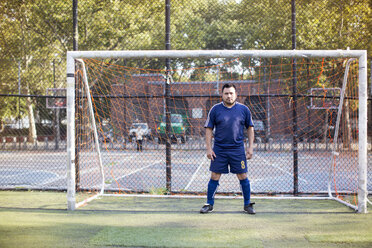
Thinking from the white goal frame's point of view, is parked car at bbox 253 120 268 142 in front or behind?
behind

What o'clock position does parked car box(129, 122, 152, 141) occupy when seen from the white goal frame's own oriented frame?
The parked car is roughly at 5 o'clock from the white goal frame.

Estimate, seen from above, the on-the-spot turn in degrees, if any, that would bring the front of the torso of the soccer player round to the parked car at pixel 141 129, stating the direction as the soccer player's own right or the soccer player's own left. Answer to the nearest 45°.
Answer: approximately 135° to the soccer player's own right

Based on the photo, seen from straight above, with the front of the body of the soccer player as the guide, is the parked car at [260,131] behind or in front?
behind

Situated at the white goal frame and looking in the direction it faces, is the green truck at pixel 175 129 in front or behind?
behind

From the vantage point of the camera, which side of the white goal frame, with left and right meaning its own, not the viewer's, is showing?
front

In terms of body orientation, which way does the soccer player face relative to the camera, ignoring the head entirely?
toward the camera

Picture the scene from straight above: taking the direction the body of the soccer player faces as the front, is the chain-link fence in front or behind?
behind

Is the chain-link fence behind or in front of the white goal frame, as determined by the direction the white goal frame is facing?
behind
